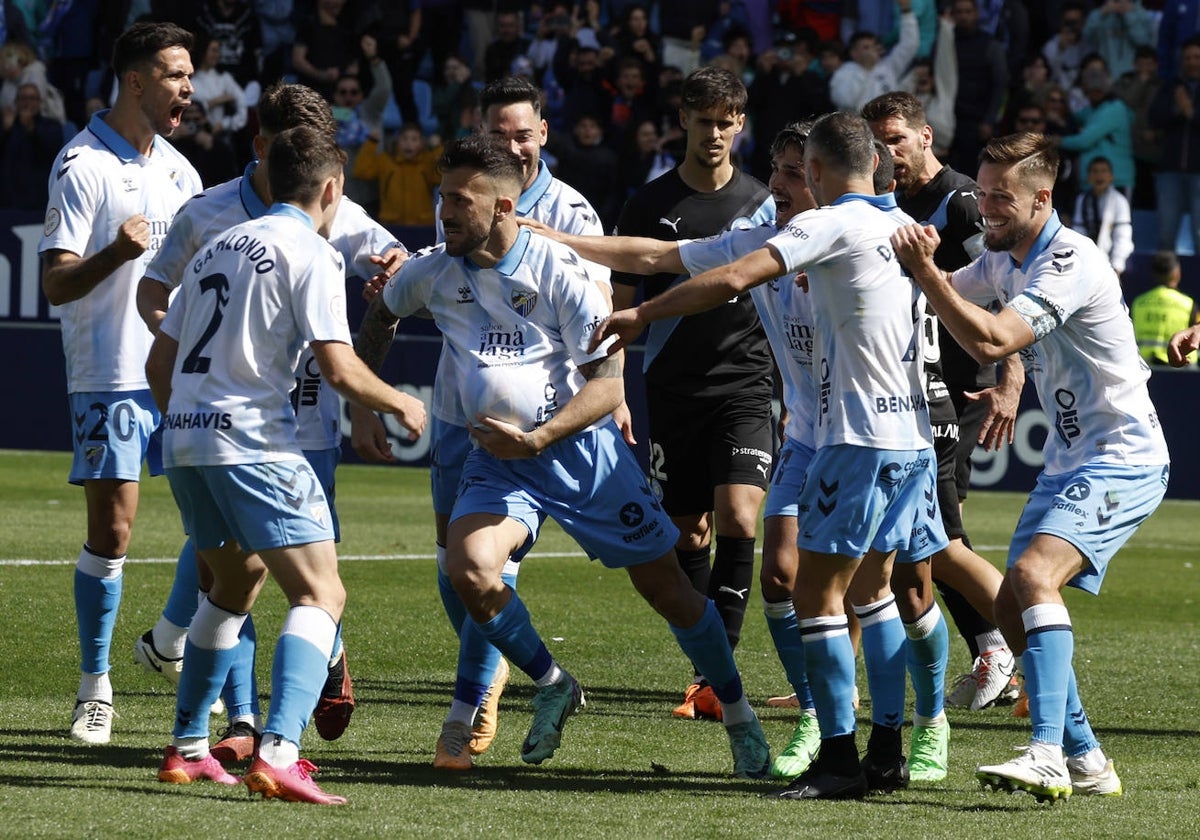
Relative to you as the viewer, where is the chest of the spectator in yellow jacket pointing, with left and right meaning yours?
facing the viewer
